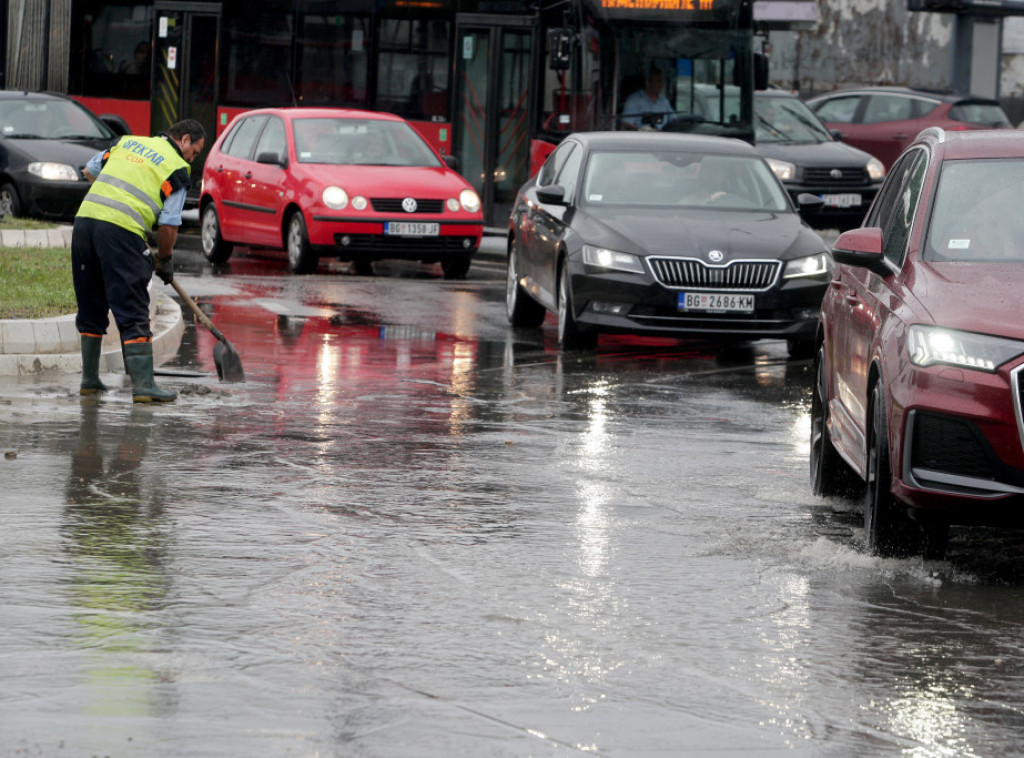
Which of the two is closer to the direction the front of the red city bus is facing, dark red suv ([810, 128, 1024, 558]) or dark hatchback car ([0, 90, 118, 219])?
the dark red suv

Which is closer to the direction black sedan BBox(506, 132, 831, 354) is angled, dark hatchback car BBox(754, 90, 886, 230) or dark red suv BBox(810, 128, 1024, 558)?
the dark red suv

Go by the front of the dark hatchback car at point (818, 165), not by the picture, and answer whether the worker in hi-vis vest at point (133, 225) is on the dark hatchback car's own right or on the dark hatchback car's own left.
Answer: on the dark hatchback car's own right

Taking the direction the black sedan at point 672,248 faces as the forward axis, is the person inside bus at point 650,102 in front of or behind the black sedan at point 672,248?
behind

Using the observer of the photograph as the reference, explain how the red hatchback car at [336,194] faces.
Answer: facing the viewer and to the right of the viewer

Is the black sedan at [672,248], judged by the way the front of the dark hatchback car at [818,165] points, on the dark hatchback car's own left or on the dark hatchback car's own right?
on the dark hatchback car's own right

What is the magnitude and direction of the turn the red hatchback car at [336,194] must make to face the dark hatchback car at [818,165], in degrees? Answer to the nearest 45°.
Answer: approximately 90° to its left

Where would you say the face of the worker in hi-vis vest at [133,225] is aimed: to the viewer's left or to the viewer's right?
to the viewer's right

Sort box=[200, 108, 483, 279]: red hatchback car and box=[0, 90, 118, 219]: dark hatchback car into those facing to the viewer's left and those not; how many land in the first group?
0

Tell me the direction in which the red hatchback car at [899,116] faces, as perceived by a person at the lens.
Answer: facing away from the viewer and to the left of the viewer

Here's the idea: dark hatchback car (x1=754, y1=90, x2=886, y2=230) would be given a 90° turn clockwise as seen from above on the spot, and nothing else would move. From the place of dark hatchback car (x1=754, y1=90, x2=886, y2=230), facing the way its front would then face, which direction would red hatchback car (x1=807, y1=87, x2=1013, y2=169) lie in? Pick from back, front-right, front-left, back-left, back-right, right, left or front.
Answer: back-right

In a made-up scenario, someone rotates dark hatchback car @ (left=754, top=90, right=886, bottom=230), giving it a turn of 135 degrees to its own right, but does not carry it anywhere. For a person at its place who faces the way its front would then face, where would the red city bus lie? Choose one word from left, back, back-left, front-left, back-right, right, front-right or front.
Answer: front
